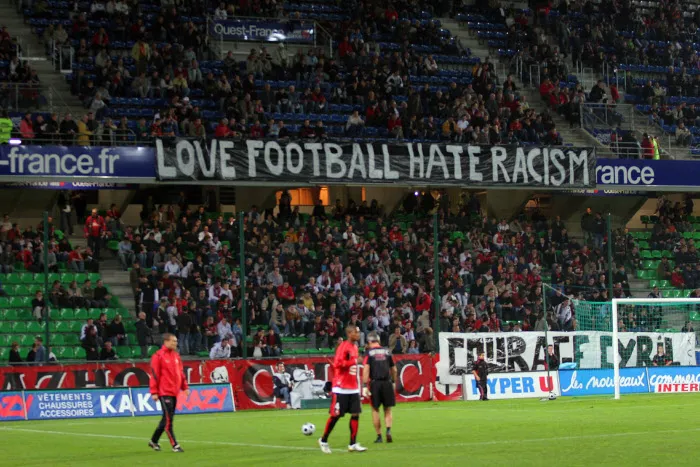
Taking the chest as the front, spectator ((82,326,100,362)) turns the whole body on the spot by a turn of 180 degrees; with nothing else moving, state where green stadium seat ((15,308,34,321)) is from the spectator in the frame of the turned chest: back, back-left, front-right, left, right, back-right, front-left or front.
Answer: front-left

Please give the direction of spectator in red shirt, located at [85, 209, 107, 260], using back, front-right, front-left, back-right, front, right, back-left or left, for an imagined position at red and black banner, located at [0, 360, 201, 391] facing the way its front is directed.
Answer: back

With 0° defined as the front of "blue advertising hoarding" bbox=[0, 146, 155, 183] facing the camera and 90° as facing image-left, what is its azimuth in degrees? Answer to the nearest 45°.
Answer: approximately 0°

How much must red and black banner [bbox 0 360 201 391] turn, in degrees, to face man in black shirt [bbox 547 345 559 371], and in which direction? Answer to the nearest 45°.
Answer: approximately 90° to its left

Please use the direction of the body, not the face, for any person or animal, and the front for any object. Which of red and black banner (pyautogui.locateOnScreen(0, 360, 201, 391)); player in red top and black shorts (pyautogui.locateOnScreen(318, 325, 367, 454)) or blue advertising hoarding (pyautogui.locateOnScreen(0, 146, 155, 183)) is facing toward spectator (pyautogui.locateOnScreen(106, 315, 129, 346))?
the blue advertising hoarding

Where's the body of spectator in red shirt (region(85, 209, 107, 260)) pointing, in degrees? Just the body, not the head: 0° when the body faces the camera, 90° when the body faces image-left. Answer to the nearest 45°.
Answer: approximately 0°

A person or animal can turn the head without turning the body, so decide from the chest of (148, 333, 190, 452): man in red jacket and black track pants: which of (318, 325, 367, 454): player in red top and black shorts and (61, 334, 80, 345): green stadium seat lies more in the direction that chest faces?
the player in red top and black shorts
